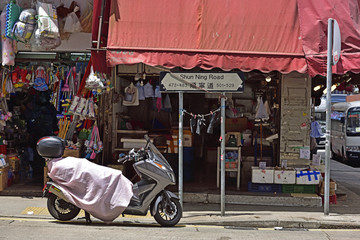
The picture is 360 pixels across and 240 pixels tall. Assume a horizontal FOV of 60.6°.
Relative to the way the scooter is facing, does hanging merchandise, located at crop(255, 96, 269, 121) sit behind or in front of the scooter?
in front

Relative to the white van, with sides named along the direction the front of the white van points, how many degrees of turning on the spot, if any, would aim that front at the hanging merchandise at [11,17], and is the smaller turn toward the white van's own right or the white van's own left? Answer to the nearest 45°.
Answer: approximately 90° to the white van's own right

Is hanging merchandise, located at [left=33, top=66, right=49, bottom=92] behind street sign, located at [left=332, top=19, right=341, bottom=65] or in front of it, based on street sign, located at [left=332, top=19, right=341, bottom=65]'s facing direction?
behind

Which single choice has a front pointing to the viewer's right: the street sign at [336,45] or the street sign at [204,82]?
the street sign at [336,45]

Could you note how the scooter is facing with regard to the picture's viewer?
facing to the right of the viewer

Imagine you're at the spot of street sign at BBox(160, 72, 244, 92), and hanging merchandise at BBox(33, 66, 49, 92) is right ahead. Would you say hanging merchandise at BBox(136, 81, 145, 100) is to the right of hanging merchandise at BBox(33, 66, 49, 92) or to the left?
right

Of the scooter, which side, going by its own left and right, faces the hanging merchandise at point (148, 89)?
left

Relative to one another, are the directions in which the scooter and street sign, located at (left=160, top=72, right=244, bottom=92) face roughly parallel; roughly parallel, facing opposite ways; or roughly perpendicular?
roughly perpendicular

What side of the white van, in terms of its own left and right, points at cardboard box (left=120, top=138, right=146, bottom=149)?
right

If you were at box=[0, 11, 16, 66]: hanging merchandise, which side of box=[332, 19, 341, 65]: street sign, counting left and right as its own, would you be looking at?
back

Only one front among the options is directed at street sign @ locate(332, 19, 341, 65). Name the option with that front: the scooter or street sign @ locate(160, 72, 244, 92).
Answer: the scooter
